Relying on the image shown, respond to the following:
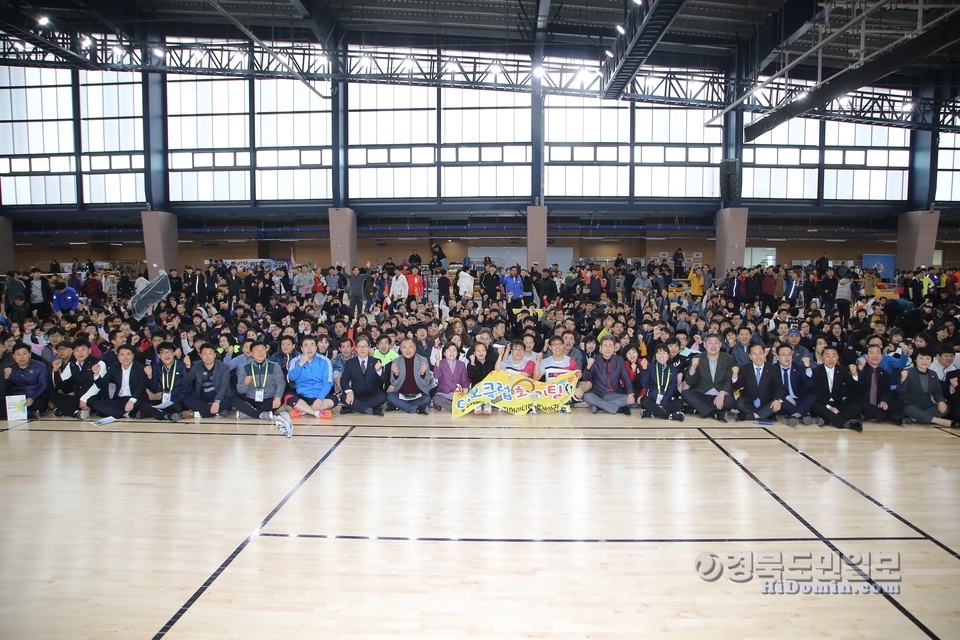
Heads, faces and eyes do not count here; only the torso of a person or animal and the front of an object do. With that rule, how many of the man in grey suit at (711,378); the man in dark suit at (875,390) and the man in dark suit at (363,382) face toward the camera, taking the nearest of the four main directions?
3

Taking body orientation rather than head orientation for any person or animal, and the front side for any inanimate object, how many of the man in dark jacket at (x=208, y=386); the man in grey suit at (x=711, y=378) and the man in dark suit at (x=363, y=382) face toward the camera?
3

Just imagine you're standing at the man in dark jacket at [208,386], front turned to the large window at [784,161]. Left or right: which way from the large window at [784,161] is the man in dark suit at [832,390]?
right

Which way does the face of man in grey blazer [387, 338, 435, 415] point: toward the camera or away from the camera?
toward the camera

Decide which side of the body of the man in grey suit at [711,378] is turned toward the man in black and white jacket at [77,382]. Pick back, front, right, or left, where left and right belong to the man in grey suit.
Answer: right

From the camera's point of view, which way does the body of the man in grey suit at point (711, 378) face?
toward the camera

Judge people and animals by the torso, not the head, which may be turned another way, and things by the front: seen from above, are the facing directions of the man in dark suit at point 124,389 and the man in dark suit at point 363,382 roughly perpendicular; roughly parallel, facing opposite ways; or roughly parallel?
roughly parallel

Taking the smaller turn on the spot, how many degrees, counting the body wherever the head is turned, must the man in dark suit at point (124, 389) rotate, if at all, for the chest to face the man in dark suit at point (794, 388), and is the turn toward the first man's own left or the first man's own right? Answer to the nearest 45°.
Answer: approximately 45° to the first man's own left

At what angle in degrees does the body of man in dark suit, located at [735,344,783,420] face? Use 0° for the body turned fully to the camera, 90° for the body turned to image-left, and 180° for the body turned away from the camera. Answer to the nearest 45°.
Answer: approximately 0°

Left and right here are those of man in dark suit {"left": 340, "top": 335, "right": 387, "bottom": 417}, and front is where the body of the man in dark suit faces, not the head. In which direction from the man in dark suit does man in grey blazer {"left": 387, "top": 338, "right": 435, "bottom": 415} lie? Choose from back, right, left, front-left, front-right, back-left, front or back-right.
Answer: left

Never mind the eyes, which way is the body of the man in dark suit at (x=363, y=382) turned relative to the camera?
toward the camera

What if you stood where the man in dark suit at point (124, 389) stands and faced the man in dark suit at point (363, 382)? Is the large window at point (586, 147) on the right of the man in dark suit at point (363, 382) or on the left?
left

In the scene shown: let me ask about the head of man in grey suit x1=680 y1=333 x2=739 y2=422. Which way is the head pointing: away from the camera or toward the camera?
toward the camera

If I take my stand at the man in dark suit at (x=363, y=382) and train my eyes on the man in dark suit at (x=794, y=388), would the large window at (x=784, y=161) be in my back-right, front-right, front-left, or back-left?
front-left

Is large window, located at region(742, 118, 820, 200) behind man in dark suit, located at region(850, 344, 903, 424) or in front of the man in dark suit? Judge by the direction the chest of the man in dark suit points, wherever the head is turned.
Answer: behind

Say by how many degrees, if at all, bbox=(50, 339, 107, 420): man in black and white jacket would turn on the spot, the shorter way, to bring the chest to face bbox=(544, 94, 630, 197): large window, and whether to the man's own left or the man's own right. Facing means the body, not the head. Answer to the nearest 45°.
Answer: approximately 135° to the man's own left

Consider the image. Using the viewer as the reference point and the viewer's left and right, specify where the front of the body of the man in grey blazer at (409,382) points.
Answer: facing the viewer

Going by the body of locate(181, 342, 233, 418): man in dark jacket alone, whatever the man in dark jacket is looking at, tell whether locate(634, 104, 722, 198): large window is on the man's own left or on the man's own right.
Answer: on the man's own left

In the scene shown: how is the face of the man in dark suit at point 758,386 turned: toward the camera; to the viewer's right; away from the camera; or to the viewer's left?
toward the camera
